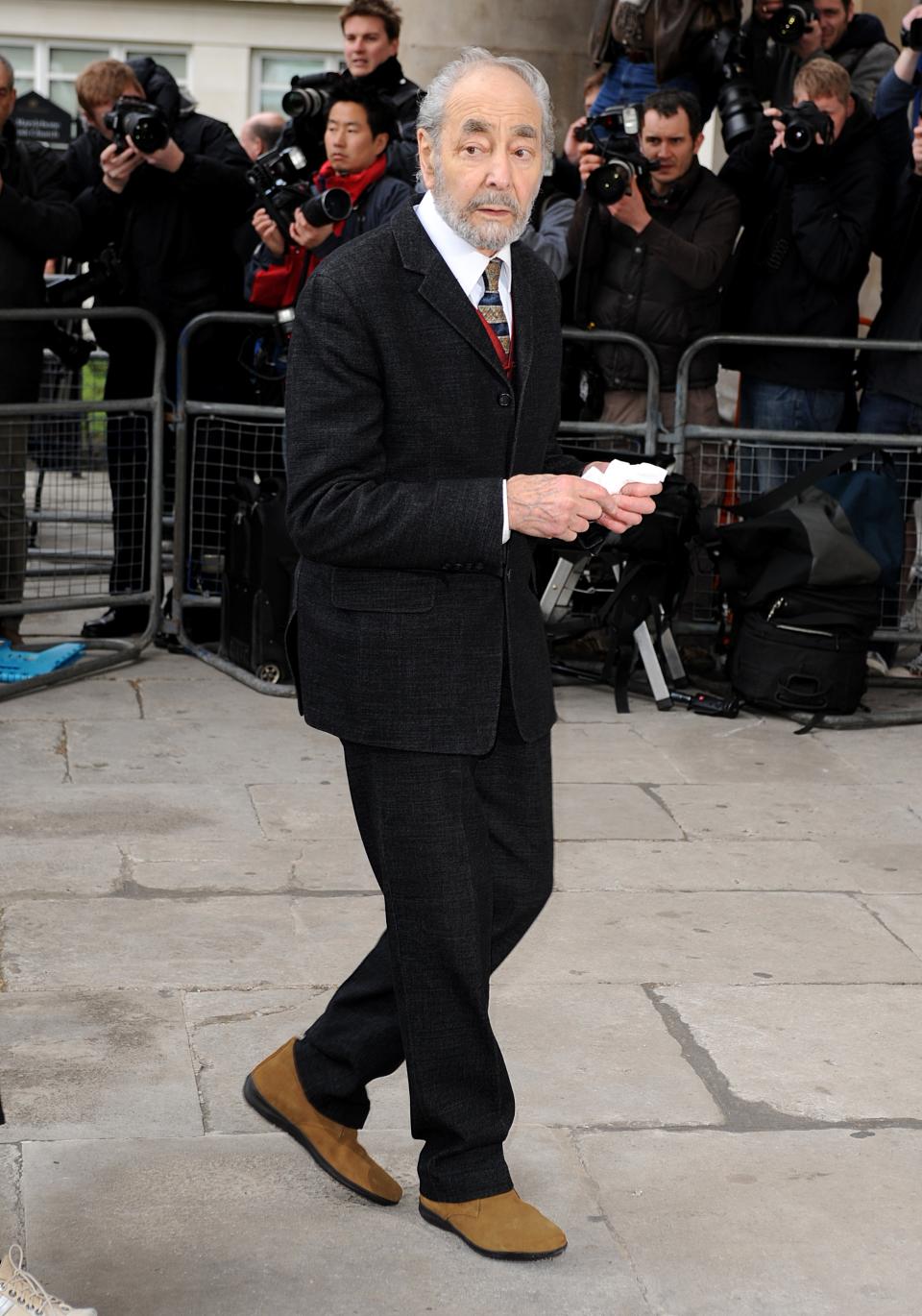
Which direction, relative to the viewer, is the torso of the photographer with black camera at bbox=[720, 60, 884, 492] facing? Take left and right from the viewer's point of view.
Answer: facing the viewer and to the left of the viewer

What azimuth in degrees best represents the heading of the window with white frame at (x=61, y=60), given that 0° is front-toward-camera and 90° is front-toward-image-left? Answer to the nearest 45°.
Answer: approximately 0°

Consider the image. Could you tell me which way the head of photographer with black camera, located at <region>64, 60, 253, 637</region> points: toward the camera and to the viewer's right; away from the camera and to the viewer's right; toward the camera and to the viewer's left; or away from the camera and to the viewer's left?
toward the camera and to the viewer's right

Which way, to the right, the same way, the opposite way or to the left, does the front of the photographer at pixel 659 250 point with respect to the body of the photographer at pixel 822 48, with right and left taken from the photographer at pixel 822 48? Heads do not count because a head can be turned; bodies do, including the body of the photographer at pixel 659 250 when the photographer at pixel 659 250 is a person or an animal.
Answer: the same way

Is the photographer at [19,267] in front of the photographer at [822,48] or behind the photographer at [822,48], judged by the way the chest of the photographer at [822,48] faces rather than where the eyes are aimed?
in front

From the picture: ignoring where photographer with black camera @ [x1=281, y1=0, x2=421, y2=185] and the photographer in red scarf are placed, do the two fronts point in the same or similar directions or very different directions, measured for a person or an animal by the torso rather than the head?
same or similar directions

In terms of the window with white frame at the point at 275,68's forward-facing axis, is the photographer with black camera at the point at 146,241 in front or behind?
in front

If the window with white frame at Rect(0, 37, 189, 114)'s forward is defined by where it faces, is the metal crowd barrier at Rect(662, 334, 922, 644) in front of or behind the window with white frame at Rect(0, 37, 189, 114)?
in front

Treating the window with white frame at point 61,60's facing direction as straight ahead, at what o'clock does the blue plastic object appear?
The blue plastic object is roughly at 12 o'clock from the window with white frame.

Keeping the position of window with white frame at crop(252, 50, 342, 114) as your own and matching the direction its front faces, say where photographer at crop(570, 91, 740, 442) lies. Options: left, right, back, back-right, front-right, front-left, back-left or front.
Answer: front

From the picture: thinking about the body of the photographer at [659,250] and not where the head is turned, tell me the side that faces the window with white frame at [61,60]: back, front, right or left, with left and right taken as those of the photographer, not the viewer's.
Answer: right

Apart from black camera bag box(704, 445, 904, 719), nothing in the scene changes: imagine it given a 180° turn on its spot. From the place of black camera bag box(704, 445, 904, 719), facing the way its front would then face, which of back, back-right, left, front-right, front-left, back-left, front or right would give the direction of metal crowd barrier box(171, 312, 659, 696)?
left

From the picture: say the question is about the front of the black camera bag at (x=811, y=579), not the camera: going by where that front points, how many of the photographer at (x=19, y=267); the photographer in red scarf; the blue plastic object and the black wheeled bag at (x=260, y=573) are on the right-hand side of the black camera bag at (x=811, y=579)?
4

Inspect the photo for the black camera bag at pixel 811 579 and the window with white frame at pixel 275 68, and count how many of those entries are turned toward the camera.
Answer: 2

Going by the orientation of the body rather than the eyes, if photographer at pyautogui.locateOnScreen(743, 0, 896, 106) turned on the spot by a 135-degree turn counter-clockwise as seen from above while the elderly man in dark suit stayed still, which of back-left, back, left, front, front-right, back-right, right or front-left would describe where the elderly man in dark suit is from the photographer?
right

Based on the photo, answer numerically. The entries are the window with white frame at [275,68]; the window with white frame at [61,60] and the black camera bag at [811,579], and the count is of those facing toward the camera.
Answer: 3

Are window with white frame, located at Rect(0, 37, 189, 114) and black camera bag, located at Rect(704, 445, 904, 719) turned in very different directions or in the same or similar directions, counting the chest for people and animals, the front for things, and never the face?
same or similar directions
